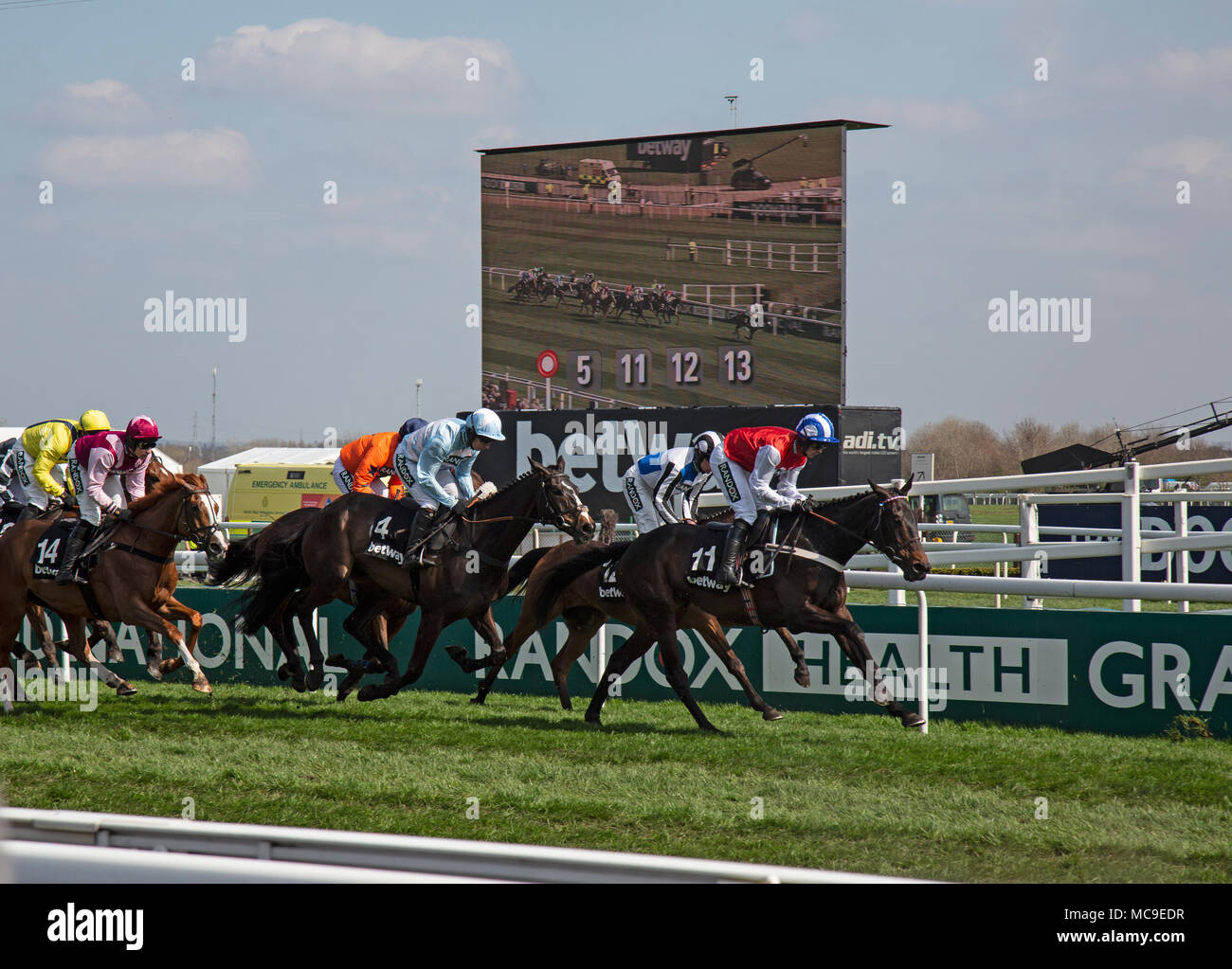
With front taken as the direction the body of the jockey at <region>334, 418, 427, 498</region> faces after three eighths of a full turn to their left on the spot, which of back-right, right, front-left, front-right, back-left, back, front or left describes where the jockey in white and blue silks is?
back

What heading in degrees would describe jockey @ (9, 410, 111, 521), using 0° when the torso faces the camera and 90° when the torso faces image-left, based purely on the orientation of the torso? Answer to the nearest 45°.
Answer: approximately 270°

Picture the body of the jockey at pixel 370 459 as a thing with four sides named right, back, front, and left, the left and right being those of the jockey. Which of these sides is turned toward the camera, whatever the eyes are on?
right

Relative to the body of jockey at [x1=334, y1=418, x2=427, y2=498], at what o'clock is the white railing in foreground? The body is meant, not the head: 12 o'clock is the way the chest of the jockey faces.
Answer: The white railing in foreground is roughly at 3 o'clock from the jockey.

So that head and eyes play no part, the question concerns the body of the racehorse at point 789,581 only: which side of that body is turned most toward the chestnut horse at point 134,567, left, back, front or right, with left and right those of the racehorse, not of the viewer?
back

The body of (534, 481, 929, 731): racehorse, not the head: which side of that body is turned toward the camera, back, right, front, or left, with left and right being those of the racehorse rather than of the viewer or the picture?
right

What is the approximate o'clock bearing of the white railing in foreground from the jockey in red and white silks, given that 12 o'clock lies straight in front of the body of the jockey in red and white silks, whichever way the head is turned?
The white railing in foreground is roughly at 3 o'clock from the jockey in red and white silks.

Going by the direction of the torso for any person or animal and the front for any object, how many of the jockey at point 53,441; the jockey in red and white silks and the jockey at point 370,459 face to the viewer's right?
3

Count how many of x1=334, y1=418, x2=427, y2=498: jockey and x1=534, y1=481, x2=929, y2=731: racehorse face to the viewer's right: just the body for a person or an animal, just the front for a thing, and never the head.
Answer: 2

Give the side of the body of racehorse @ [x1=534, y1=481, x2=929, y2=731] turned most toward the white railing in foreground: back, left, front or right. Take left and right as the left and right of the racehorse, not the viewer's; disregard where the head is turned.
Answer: right

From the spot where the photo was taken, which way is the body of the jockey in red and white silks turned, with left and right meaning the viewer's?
facing to the right of the viewer

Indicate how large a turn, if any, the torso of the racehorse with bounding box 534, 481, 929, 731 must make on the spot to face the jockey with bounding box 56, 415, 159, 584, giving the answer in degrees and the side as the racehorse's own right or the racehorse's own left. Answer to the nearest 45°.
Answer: approximately 180°
